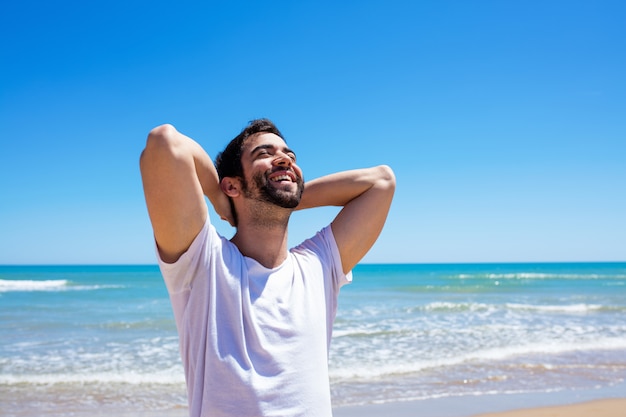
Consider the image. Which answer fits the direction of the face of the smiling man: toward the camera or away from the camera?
toward the camera

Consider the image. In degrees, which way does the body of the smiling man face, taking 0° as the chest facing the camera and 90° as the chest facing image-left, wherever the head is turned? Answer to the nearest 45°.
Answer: approximately 315°
